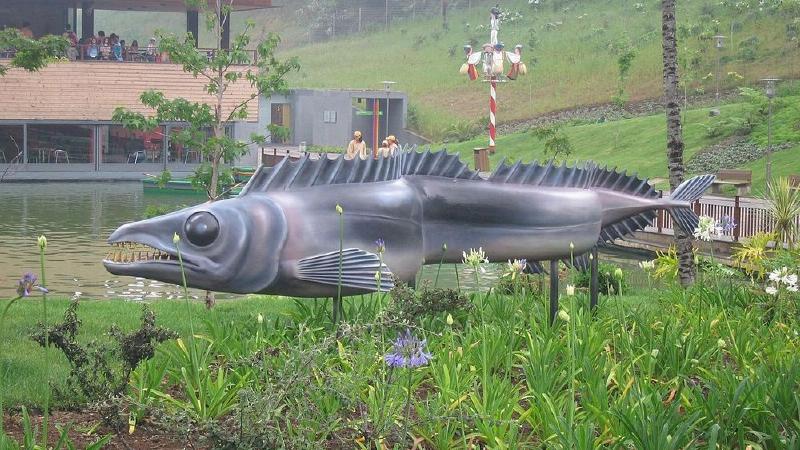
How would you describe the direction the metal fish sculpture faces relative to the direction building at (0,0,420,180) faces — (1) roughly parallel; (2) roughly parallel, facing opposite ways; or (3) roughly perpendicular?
roughly perpendicular

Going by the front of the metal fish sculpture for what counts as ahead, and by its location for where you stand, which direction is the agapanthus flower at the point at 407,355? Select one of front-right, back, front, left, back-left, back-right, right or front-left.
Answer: left

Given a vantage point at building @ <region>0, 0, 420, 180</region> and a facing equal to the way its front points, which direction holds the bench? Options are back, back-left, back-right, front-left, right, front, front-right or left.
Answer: front-left

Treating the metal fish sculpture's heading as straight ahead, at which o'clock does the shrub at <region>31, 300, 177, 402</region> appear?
The shrub is roughly at 10 o'clock from the metal fish sculpture.

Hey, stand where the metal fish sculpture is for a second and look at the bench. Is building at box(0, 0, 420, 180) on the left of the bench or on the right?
left

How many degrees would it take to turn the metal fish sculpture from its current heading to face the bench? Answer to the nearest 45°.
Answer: approximately 135° to its right

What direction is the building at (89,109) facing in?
toward the camera

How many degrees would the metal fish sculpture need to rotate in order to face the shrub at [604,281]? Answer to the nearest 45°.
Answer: approximately 135° to its right

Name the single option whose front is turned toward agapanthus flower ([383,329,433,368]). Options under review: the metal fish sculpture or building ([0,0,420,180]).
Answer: the building

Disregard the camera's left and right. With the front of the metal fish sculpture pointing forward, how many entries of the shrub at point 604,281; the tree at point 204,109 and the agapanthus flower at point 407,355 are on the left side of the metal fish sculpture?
1

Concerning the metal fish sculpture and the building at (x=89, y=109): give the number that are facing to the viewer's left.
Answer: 1

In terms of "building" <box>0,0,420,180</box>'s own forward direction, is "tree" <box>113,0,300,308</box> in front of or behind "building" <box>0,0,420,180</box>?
in front

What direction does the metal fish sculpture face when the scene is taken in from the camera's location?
facing to the left of the viewer
